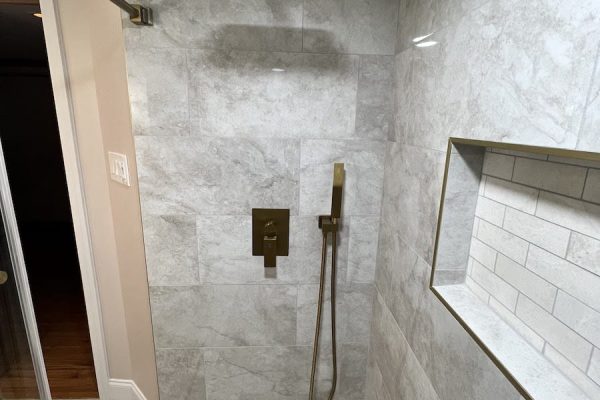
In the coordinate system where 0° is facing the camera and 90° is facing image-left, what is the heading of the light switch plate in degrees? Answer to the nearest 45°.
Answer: approximately 45°

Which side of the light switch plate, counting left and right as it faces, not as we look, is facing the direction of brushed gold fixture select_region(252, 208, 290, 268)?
left

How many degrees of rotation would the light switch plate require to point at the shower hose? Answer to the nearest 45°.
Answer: approximately 90° to its left

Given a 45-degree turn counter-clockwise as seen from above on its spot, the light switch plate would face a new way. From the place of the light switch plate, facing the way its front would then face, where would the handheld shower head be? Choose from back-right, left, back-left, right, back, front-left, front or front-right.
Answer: front-left
